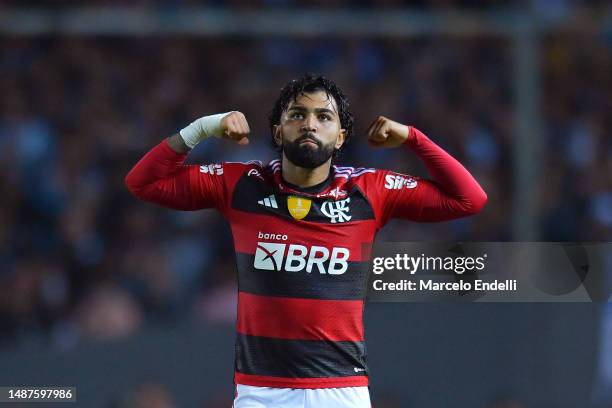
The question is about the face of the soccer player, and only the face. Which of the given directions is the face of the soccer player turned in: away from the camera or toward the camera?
toward the camera

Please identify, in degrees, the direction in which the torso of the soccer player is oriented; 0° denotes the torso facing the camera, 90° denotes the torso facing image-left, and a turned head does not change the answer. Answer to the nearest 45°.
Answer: approximately 0°
